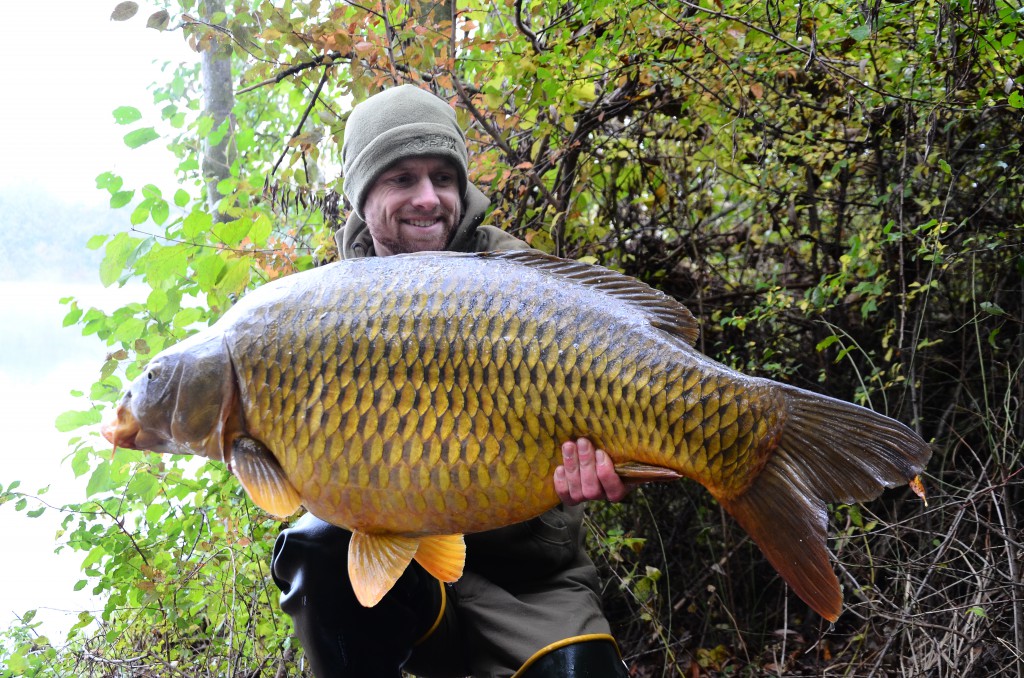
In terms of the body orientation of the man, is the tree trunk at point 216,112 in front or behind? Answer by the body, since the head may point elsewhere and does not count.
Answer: behind

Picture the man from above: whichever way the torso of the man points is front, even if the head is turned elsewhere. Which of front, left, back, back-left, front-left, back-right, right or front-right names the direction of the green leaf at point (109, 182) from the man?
back-right

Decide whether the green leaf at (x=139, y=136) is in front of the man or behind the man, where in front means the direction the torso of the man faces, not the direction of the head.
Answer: behind

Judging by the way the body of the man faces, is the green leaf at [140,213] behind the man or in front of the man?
behind

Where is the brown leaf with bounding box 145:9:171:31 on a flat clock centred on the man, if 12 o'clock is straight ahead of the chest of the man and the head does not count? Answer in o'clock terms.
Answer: The brown leaf is roughly at 5 o'clock from the man.

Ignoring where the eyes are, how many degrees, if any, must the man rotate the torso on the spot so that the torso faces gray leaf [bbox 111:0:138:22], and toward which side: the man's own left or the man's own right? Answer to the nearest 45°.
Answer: approximately 135° to the man's own right

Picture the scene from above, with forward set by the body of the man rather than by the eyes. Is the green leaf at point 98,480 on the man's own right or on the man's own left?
on the man's own right

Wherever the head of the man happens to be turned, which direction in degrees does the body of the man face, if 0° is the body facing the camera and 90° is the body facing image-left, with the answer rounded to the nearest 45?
approximately 0°

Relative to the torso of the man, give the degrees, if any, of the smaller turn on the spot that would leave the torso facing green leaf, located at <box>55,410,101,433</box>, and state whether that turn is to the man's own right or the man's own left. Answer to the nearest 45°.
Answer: approximately 135° to the man's own right
